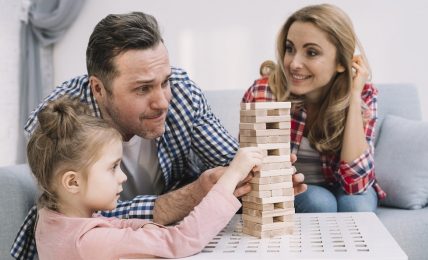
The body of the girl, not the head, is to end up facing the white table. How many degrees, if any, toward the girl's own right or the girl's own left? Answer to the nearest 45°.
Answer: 0° — they already face it

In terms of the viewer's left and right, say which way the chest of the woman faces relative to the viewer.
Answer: facing the viewer and to the left of the viewer

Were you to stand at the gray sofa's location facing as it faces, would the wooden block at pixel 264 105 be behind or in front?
in front

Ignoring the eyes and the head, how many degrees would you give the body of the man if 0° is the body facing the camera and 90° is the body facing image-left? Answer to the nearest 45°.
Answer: approximately 315°

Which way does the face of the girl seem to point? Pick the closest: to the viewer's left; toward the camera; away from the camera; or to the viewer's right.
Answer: to the viewer's right

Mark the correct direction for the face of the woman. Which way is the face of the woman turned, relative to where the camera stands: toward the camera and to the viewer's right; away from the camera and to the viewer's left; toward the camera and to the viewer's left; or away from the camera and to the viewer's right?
toward the camera and to the viewer's left

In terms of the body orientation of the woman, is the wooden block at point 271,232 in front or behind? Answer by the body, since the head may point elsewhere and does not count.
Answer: in front

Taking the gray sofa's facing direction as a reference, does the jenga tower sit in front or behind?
in front

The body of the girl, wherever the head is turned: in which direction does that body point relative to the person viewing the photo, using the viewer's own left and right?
facing to the right of the viewer

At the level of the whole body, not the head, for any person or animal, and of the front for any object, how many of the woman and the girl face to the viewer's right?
1

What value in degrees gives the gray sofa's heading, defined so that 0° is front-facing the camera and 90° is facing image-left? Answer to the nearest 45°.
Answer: approximately 0°

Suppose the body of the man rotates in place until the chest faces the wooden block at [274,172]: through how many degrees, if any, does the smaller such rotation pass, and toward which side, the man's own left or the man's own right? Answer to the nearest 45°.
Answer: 0° — they already face it
